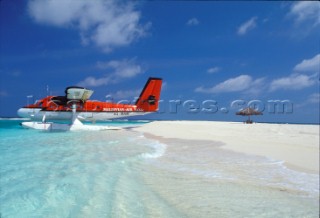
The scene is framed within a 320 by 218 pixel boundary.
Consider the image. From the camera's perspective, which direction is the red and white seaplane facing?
to the viewer's left
